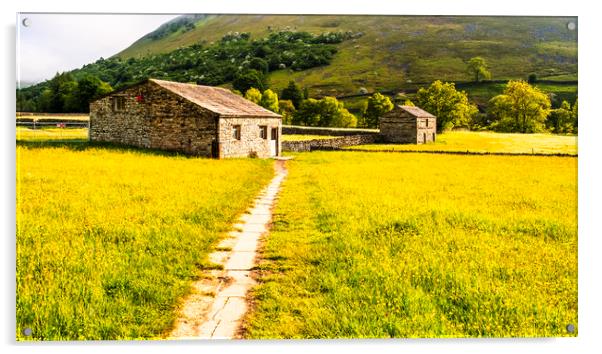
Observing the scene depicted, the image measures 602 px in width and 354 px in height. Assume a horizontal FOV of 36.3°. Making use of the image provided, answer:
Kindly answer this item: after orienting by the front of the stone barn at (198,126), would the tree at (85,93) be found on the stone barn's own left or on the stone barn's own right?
on the stone barn's own right

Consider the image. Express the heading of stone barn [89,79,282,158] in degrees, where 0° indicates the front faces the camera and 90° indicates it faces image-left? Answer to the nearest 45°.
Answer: approximately 315°

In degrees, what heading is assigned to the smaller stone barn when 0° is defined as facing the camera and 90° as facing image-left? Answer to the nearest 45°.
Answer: approximately 315°

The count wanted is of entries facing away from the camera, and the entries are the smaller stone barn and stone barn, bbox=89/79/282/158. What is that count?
0
